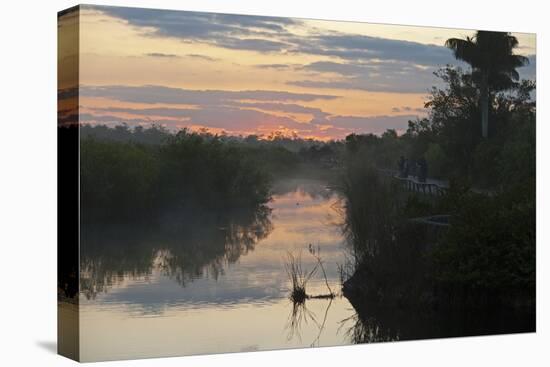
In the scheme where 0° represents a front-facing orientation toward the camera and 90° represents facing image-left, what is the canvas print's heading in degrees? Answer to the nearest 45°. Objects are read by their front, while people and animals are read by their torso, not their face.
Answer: approximately 315°
